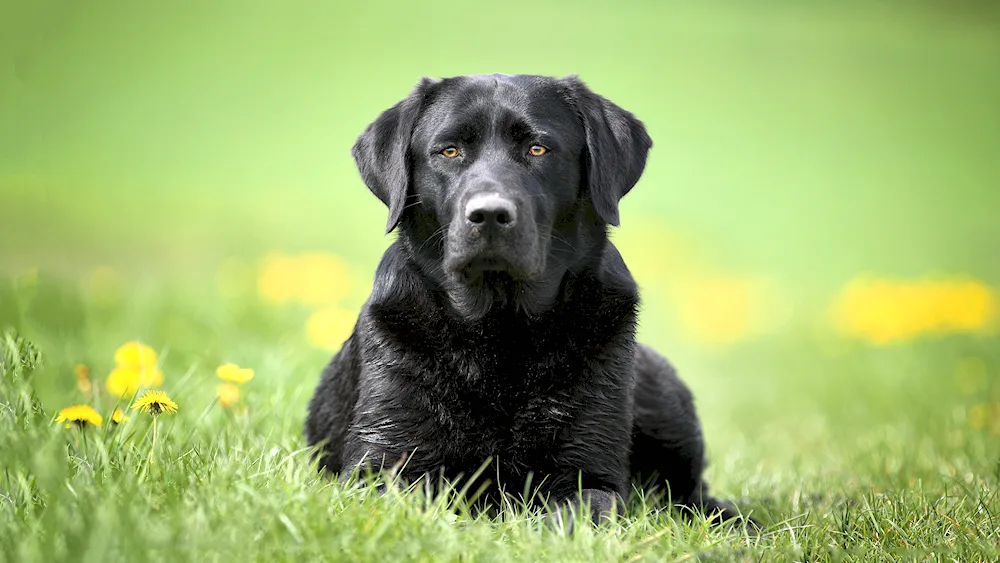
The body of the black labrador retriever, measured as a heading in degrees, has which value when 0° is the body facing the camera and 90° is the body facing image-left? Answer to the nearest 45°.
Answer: approximately 0°

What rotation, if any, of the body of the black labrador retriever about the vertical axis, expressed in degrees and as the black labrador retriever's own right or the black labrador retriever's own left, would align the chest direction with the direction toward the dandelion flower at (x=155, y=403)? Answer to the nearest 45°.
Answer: approximately 45° to the black labrador retriever's own right

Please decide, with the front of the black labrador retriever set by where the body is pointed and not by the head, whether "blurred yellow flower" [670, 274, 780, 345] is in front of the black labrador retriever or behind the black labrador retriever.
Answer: behind

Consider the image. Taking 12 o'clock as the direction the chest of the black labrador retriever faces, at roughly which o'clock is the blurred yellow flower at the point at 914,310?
The blurred yellow flower is roughly at 7 o'clock from the black labrador retriever.

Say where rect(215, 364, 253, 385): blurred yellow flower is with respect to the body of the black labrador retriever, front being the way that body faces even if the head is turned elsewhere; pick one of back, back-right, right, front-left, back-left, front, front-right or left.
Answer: right

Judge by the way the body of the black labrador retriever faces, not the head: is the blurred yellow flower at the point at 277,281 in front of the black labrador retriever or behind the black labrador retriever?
behind

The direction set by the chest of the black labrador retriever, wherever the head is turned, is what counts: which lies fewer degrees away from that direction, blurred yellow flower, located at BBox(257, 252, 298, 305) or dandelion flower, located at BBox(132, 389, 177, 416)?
the dandelion flower

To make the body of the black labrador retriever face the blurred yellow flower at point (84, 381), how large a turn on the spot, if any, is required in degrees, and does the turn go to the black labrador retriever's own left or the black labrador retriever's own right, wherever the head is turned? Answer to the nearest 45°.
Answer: approximately 90° to the black labrador retriever's own right
